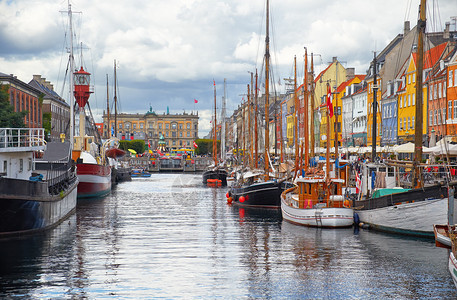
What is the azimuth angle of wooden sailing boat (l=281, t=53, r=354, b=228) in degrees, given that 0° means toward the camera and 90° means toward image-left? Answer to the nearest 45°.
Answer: approximately 135°

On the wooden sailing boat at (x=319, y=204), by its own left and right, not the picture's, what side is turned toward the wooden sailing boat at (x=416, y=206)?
back
